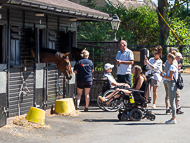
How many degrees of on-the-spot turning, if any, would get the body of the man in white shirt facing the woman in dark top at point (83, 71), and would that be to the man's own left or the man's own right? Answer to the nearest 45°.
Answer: approximately 45° to the man's own right

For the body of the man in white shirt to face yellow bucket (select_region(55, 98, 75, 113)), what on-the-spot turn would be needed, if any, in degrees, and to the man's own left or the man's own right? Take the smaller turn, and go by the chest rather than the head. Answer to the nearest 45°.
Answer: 0° — they already face it

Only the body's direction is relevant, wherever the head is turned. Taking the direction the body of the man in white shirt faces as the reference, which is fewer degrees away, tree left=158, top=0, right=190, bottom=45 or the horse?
the horse

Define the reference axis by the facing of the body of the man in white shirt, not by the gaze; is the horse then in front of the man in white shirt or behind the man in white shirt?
in front

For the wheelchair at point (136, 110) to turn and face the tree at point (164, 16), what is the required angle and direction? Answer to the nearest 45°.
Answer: approximately 90° to its right

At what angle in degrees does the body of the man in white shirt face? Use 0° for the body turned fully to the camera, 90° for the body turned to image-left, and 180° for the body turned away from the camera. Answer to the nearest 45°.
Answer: approximately 45°

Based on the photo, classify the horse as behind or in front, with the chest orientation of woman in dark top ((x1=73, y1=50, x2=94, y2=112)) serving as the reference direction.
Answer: behind

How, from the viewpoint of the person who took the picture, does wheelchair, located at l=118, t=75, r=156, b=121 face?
facing to the left of the viewer

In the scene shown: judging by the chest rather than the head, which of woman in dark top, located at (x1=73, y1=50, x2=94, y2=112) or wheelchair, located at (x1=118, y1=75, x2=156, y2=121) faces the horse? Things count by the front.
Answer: the wheelchair

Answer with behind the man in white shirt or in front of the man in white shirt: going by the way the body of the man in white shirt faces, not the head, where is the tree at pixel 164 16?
behind

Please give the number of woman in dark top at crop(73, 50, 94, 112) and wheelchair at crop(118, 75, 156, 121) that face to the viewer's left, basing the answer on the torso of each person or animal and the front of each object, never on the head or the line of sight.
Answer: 1
